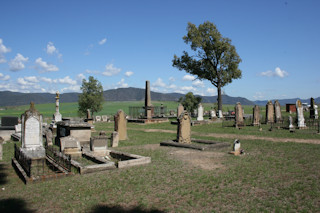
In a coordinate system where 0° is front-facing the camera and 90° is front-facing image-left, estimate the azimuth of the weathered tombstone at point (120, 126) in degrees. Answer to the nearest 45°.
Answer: approximately 315°

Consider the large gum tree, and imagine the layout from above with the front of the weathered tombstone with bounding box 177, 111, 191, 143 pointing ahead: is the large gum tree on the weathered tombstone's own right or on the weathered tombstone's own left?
on the weathered tombstone's own left

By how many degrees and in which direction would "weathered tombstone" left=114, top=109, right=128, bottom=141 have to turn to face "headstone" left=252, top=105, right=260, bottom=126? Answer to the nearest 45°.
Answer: approximately 90° to its left

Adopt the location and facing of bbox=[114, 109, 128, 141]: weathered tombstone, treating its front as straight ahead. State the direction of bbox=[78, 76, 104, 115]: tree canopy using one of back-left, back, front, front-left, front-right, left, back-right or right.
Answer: back-left

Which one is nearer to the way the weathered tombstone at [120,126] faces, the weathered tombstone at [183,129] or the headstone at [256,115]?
the weathered tombstone

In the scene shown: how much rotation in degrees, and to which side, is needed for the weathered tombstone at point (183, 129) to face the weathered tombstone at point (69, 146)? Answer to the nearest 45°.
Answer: approximately 90° to its right

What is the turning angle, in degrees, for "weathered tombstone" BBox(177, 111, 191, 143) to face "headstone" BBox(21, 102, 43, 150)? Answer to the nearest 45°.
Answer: approximately 90° to its right

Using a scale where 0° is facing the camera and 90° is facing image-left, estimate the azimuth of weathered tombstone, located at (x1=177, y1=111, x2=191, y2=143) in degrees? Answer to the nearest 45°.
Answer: approximately 315°

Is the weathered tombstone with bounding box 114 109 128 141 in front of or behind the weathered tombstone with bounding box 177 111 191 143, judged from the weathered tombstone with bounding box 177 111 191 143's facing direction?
behind

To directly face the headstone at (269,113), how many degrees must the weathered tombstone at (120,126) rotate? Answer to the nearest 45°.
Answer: approximately 90° to its left

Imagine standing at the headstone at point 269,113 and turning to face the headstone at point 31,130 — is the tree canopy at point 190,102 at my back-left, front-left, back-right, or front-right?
back-right
